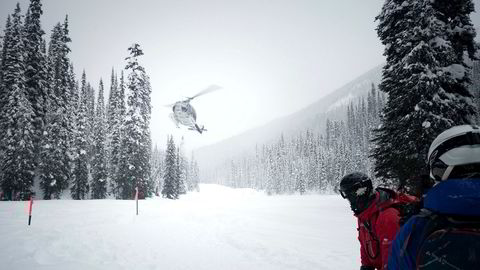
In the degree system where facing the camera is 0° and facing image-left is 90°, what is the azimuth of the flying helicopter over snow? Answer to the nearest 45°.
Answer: approximately 45°

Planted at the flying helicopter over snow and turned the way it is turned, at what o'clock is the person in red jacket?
The person in red jacket is roughly at 10 o'clock from the flying helicopter over snow.

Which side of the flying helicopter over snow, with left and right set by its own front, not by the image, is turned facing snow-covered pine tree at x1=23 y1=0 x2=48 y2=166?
right

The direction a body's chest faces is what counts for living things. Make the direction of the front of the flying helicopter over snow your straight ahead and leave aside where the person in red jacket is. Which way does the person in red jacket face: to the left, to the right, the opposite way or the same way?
to the right

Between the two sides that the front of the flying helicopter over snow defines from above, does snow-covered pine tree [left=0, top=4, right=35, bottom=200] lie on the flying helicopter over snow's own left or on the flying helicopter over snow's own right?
on the flying helicopter over snow's own right

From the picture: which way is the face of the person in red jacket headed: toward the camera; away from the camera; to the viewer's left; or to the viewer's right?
to the viewer's left

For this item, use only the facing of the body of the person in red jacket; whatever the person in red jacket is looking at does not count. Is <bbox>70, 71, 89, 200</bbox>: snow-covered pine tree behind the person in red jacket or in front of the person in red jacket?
in front
